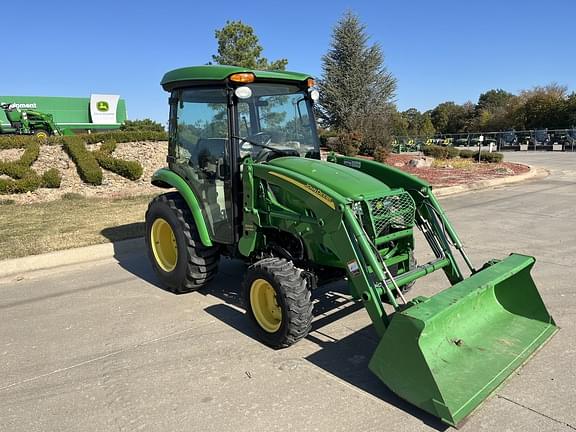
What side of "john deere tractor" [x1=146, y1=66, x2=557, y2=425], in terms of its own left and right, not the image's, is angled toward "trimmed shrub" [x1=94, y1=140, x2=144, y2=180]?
back

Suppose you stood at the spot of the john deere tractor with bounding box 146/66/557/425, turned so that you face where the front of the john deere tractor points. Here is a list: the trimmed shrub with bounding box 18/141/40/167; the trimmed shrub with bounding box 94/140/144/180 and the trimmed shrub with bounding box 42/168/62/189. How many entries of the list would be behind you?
3

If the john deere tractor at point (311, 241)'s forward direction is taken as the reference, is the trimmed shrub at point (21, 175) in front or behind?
behind

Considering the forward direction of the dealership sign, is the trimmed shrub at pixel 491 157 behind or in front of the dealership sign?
in front

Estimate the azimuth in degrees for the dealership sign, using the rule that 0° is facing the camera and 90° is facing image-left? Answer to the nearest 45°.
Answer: approximately 0°

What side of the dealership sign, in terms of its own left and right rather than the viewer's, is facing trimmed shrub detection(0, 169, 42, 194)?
front

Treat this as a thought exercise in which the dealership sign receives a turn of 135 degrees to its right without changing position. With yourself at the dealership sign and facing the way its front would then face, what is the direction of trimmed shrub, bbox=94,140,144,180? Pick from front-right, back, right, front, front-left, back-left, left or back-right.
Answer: back-left

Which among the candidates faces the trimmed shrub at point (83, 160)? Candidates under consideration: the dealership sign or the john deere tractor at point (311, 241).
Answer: the dealership sign

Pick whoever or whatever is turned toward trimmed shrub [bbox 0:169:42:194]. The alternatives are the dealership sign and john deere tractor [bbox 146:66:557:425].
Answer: the dealership sign

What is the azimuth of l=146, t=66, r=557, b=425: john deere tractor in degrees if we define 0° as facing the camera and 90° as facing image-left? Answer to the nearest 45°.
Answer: approximately 315°

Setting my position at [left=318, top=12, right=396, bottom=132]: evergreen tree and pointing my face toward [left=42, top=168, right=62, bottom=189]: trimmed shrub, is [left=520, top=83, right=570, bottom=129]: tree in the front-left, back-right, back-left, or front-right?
back-left

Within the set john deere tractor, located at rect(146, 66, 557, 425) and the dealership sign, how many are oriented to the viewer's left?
0

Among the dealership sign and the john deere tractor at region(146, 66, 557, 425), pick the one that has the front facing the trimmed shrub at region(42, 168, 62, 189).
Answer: the dealership sign

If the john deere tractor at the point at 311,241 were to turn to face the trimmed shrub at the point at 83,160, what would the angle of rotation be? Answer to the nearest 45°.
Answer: approximately 180°
